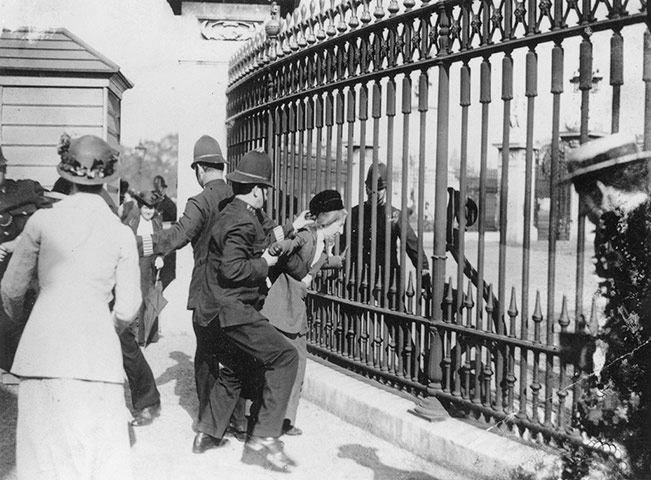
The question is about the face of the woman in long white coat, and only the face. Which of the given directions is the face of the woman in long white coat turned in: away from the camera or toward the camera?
away from the camera

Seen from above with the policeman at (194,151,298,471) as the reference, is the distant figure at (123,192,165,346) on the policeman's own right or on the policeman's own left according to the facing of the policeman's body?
on the policeman's own left

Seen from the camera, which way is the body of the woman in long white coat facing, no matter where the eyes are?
away from the camera

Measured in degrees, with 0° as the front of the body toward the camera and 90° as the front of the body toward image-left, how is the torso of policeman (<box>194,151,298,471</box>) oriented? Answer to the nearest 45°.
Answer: approximately 270°
